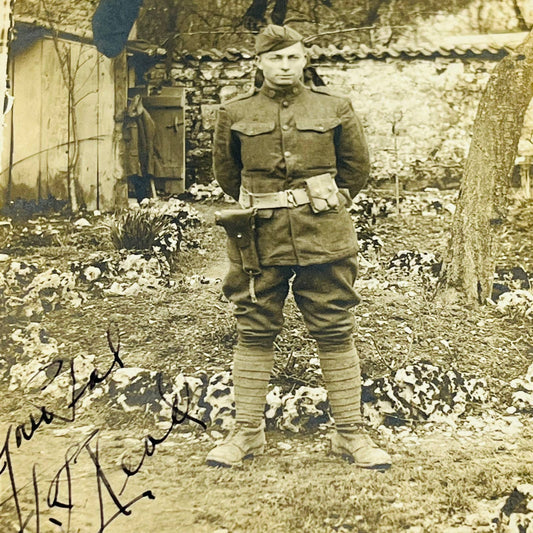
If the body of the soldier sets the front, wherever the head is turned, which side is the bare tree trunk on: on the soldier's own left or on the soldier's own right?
on the soldier's own left

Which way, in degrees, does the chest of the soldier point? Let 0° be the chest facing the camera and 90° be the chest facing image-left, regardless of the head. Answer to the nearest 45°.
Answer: approximately 0°
